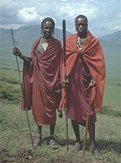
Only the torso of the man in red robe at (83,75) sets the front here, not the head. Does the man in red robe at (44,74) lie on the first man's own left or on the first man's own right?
on the first man's own right

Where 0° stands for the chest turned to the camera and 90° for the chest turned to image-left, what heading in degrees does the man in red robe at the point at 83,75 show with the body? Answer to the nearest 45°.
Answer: approximately 0°
